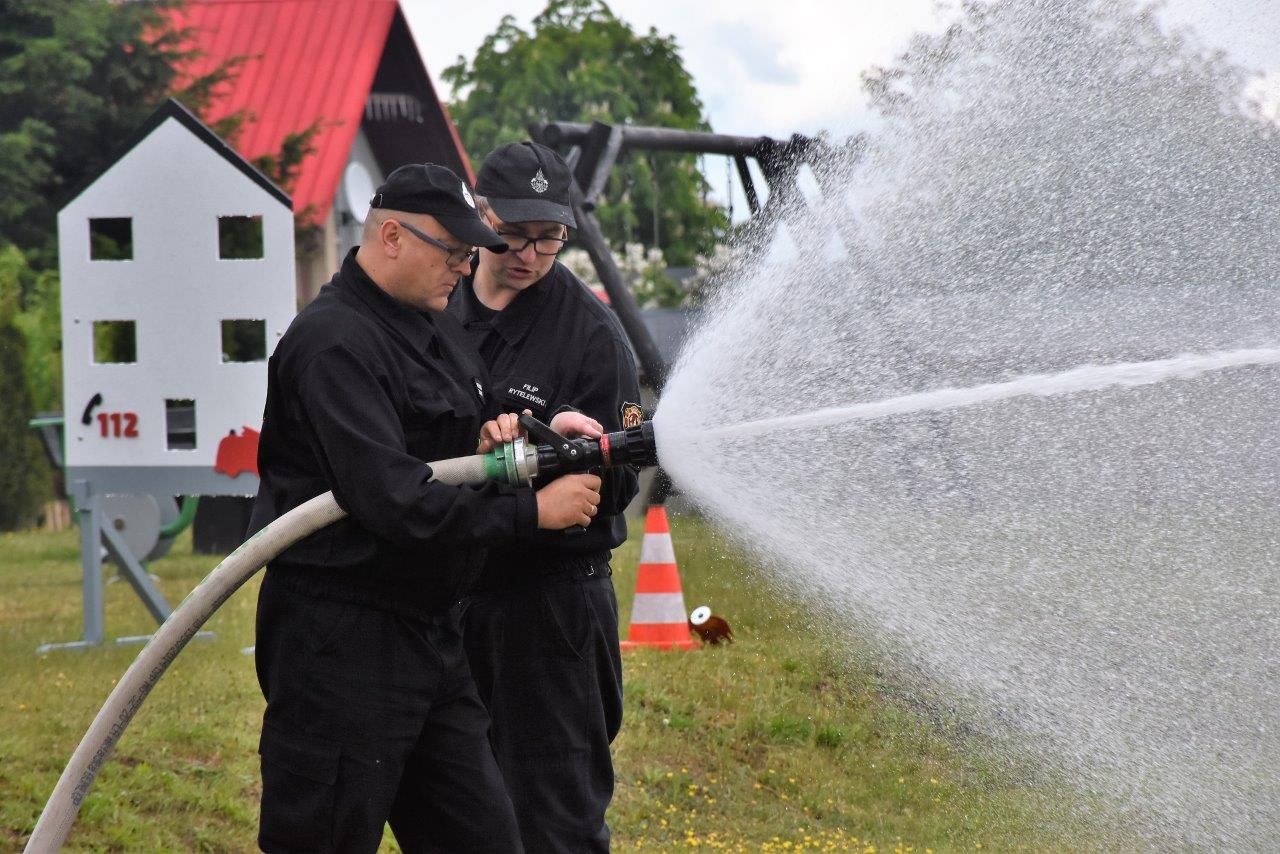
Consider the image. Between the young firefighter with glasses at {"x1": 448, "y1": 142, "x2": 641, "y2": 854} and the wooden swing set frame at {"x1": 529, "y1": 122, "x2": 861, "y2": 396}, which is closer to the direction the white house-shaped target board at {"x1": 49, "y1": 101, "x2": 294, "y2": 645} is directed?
the young firefighter with glasses

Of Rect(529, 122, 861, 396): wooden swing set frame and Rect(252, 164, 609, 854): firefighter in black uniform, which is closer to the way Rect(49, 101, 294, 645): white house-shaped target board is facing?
the firefighter in black uniform

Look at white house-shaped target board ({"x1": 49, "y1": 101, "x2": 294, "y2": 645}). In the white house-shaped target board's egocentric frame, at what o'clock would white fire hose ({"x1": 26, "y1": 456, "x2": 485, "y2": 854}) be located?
The white fire hose is roughly at 12 o'clock from the white house-shaped target board.

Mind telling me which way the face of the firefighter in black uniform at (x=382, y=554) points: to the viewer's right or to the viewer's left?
to the viewer's right

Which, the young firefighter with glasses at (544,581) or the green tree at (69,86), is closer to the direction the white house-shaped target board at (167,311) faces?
the young firefighter with glasses

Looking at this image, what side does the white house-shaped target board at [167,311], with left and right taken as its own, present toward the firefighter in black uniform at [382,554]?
front

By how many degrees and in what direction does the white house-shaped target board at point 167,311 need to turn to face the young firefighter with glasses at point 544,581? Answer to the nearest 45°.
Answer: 0° — it already faces them

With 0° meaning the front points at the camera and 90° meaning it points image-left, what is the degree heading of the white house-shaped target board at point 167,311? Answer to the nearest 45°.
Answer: approximately 0°

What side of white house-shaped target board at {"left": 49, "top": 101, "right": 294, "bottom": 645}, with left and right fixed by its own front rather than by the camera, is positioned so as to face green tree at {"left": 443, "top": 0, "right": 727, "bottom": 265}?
back
